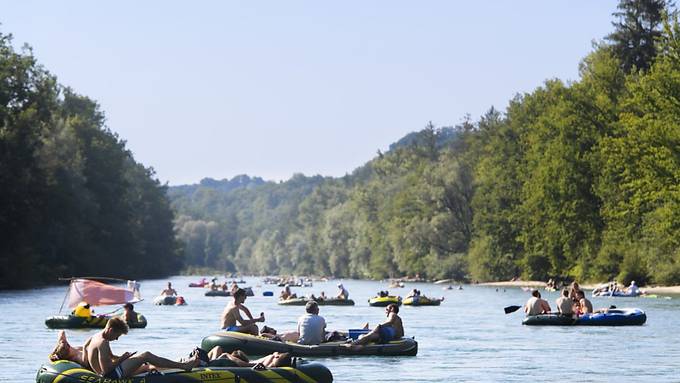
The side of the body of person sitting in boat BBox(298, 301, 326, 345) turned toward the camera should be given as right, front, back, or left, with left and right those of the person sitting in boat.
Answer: back

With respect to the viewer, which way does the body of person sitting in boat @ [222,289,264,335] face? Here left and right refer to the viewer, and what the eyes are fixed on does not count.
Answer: facing to the right of the viewer

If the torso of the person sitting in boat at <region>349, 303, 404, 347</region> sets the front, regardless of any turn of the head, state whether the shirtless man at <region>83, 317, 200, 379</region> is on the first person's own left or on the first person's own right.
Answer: on the first person's own left

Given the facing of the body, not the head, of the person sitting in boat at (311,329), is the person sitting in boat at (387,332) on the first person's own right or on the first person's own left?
on the first person's own right

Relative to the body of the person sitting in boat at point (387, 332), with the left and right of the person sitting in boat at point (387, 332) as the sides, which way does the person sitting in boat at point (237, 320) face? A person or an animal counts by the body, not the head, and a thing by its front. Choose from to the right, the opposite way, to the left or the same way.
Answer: the opposite way

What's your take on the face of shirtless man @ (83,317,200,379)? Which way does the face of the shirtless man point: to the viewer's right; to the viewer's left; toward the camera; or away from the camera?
to the viewer's right

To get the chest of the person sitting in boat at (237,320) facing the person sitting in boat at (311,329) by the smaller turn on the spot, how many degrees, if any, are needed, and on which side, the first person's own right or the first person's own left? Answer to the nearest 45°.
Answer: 0° — they already face them

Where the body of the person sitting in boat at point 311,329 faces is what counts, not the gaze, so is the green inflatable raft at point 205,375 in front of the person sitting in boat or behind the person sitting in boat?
behind

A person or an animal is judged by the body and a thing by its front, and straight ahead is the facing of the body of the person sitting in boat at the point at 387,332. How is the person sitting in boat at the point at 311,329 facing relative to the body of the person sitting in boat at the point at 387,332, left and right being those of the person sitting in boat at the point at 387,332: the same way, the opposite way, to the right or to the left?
to the right

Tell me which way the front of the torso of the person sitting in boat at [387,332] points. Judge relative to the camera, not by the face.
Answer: to the viewer's left

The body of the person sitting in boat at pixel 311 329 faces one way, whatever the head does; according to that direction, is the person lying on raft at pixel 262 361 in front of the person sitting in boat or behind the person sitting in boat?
behind

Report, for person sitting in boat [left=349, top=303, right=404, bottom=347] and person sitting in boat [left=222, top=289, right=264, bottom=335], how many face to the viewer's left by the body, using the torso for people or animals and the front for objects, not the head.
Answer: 1

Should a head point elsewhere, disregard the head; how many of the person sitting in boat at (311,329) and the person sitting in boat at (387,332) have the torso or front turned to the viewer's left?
1
